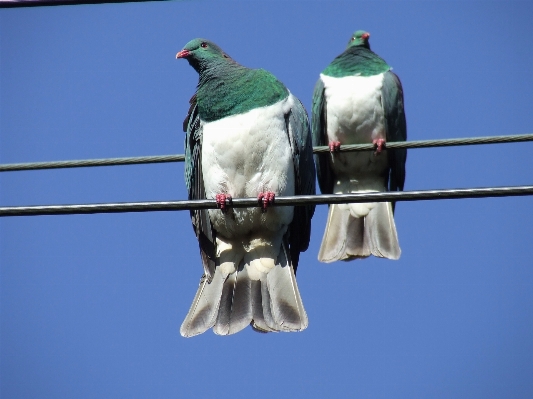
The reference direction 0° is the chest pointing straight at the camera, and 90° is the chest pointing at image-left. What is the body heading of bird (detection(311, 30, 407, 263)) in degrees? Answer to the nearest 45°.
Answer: approximately 0°

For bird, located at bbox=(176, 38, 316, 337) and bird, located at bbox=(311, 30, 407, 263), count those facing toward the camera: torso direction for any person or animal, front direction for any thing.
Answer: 2

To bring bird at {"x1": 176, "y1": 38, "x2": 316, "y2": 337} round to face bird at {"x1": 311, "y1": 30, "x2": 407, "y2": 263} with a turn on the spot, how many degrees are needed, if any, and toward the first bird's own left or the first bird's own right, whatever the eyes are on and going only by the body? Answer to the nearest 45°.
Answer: approximately 135° to the first bird's own left
